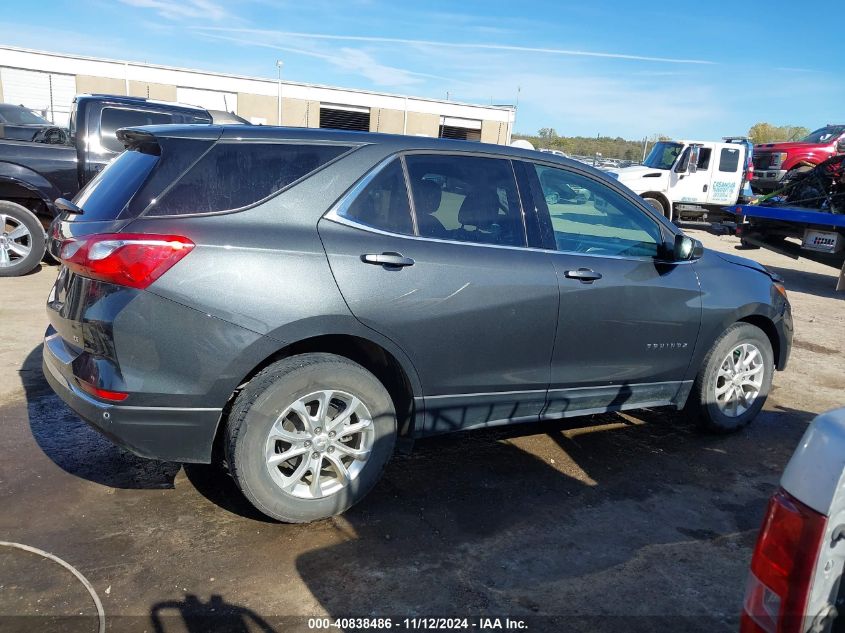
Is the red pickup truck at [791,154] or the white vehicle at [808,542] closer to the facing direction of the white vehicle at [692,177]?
the white vehicle

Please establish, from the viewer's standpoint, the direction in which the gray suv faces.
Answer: facing away from the viewer and to the right of the viewer

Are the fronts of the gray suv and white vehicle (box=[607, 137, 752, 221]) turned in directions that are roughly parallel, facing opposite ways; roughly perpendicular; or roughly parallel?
roughly parallel, facing opposite ways

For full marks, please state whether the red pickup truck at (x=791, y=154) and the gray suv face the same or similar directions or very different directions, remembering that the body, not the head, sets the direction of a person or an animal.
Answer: very different directions

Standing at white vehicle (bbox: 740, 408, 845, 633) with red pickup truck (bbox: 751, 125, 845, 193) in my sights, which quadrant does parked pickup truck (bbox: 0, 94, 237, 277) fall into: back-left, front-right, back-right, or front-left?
front-left

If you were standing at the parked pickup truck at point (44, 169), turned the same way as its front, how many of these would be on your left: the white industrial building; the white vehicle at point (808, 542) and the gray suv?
1

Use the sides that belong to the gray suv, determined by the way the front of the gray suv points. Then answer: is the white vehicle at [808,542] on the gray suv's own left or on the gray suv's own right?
on the gray suv's own right

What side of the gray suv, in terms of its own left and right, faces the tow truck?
front

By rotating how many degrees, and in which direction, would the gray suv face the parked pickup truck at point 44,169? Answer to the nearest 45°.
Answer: approximately 90° to its left

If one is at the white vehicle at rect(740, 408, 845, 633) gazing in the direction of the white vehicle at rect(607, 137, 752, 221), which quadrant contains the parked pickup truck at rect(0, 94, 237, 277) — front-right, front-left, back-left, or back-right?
front-left

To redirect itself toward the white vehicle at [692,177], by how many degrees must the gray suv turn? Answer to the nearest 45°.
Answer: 0° — it already faces it

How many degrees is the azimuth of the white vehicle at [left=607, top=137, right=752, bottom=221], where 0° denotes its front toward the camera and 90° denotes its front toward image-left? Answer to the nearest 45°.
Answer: approximately 45°
